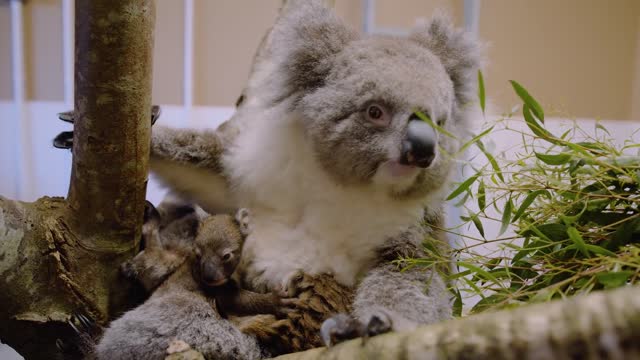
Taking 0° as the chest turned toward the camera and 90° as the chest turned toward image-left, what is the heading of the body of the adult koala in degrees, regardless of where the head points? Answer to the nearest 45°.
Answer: approximately 315°

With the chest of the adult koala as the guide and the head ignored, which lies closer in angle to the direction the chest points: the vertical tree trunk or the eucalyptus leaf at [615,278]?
the eucalyptus leaf
